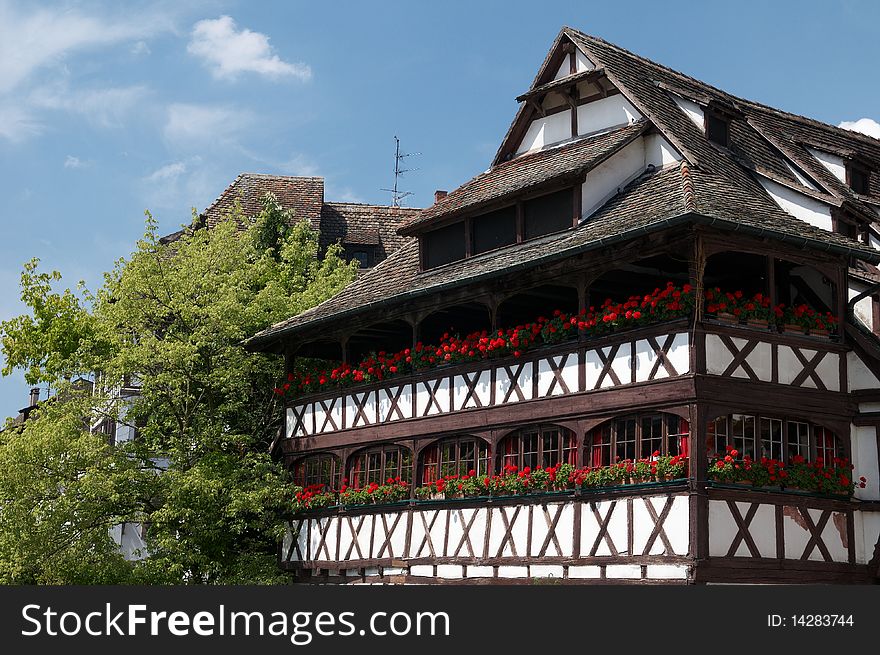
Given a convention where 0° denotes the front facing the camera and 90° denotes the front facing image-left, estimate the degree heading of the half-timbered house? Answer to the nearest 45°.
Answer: approximately 45°

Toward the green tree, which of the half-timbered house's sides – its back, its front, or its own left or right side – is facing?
right
